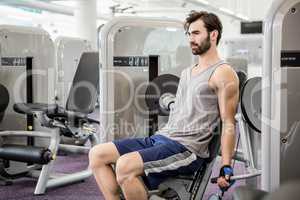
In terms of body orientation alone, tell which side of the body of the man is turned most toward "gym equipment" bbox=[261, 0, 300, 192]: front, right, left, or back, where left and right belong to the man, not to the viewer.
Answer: back

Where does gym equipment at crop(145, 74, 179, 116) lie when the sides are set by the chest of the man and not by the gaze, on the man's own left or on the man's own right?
on the man's own right

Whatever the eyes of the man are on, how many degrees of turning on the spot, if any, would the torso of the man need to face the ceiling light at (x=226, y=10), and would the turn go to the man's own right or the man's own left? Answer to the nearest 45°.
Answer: approximately 135° to the man's own right

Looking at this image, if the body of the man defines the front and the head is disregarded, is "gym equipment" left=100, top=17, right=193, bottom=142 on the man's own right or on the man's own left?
on the man's own right

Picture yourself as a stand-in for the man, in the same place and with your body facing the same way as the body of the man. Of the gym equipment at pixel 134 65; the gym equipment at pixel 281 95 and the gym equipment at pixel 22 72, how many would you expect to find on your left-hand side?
1

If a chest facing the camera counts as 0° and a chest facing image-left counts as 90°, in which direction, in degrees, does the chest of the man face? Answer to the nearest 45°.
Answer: approximately 45°

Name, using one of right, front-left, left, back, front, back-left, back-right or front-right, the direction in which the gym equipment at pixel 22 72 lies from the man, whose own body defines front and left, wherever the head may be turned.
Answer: right

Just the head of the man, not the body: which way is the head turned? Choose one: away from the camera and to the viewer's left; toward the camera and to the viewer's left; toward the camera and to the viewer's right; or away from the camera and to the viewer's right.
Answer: toward the camera and to the viewer's left

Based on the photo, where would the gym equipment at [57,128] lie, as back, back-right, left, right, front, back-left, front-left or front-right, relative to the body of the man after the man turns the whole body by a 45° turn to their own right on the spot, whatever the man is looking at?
front-right
